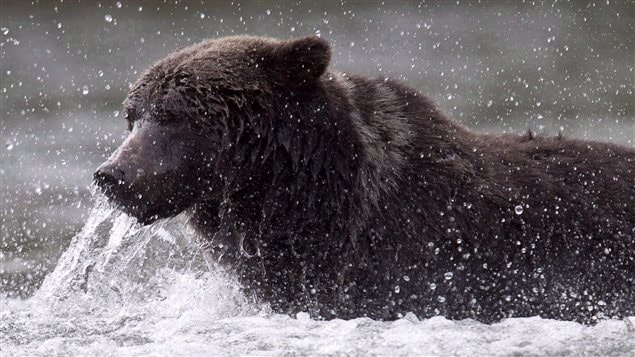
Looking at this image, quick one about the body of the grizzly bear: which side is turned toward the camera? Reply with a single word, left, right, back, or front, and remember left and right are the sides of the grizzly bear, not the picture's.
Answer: left
